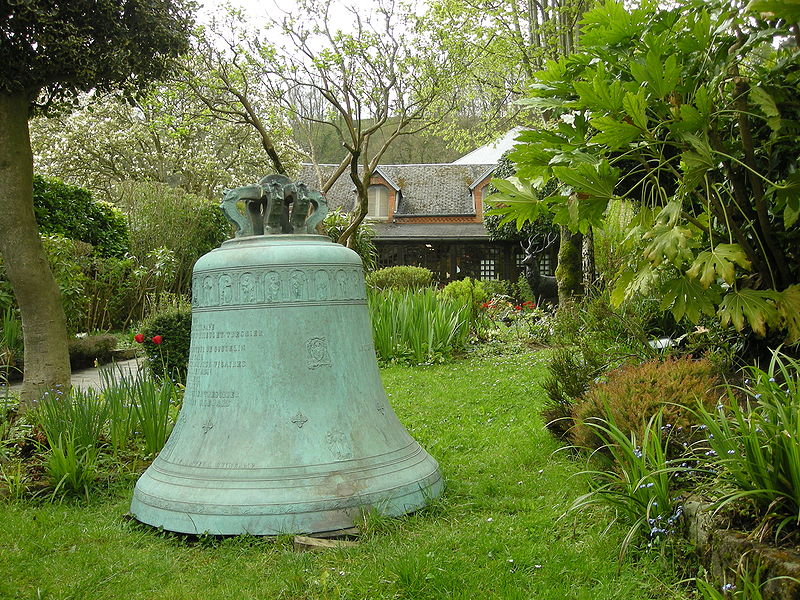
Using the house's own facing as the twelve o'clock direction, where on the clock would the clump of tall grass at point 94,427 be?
The clump of tall grass is roughly at 12 o'clock from the house.

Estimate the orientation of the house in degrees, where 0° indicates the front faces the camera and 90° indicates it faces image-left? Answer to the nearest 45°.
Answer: approximately 0°

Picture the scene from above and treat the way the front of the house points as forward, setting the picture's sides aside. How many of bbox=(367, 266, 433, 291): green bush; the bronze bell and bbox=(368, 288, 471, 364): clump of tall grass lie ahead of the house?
3

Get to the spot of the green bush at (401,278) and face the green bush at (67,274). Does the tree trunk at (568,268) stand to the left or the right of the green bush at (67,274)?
left

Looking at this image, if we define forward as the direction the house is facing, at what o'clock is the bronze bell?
The bronze bell is roughly at 12 o'clock from the house.
